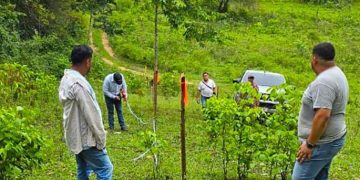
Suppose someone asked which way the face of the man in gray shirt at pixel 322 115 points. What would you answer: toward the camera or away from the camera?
away from the camera

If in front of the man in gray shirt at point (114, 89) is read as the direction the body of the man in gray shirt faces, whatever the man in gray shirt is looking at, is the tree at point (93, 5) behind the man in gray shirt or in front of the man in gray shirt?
behind

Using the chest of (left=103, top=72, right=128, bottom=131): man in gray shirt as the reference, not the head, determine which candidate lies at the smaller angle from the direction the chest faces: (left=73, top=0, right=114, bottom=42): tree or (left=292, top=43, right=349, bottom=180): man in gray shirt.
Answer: the man in gray shirt

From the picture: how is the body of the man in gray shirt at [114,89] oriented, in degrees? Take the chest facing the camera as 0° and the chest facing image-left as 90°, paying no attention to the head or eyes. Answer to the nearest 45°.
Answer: approximately 315°
